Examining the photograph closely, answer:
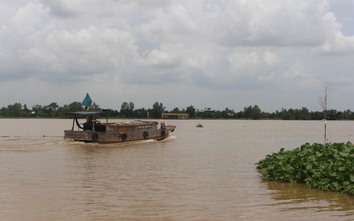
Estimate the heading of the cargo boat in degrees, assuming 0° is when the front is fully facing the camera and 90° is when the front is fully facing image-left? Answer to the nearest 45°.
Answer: approximately 270°

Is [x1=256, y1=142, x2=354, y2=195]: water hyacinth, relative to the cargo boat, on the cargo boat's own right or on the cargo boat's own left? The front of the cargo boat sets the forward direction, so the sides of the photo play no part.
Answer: on the cargo boat's own right
